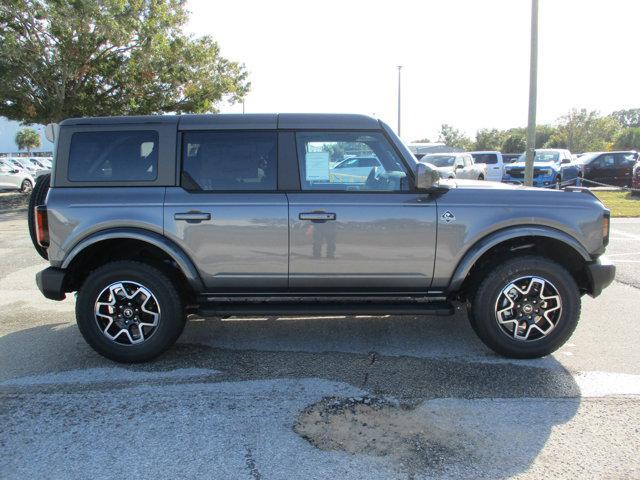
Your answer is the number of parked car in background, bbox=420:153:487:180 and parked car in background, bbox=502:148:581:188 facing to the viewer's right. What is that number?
0

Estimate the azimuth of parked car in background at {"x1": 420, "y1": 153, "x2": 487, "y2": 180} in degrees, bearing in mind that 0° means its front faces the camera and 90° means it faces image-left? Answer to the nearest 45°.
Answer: approximately 45°

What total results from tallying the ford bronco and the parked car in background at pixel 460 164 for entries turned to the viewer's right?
1

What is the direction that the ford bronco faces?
to the viewer's right
